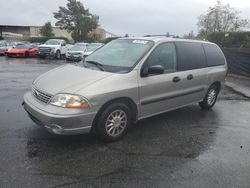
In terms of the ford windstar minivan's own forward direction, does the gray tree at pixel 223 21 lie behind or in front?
behind

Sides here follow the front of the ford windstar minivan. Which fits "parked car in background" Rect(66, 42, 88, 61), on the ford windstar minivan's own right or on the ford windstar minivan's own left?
on the ford windstar minivan's own right

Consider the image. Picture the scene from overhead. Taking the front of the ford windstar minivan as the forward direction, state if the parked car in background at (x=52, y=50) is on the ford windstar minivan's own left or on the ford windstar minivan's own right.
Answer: on the ford windstar minivan's own right

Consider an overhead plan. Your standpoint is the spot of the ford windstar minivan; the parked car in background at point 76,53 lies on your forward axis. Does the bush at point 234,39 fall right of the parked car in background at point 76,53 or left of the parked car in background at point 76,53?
right

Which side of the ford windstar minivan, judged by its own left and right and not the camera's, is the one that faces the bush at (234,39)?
back

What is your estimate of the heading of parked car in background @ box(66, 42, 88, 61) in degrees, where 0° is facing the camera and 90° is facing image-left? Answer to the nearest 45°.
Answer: approximately 45°

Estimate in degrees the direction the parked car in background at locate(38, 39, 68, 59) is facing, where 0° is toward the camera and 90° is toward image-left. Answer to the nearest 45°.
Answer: approximately 45°

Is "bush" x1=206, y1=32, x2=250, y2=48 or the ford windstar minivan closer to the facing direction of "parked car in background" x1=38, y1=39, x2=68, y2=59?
the ford windstar minivan

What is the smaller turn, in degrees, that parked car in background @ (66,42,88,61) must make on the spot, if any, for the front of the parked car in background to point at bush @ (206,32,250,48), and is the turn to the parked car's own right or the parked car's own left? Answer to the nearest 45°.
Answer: approximately 90° to the parked car's own left

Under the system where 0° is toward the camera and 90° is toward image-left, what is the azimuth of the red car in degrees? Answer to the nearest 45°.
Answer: approximately 45°

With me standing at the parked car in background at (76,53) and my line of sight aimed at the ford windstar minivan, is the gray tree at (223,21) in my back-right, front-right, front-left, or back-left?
back-left
